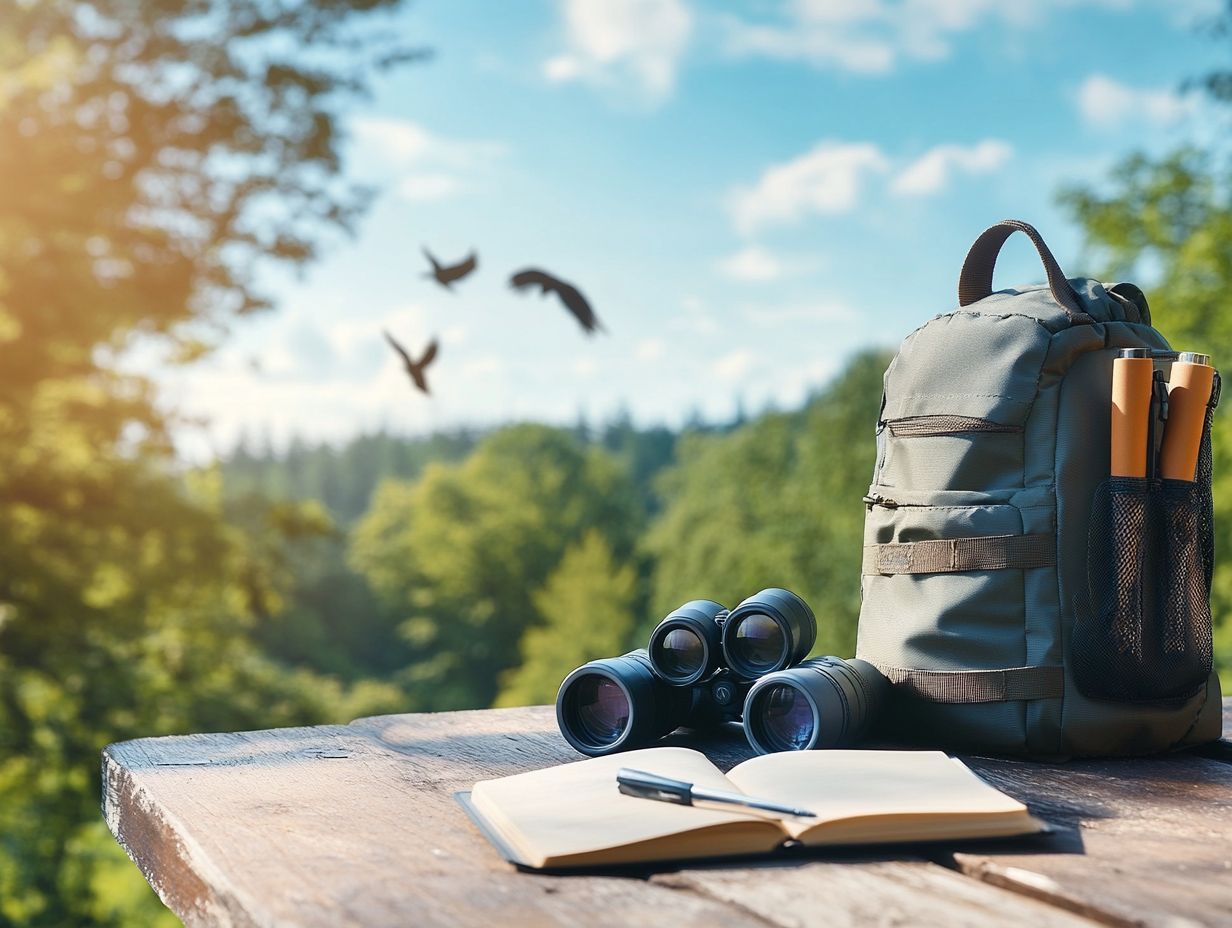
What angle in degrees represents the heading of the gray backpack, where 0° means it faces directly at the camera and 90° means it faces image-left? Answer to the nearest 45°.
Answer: approximately 45°

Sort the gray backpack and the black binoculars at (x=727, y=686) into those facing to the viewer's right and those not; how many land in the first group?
0

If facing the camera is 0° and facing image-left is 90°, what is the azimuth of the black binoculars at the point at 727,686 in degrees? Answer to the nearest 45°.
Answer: approximately 45°
